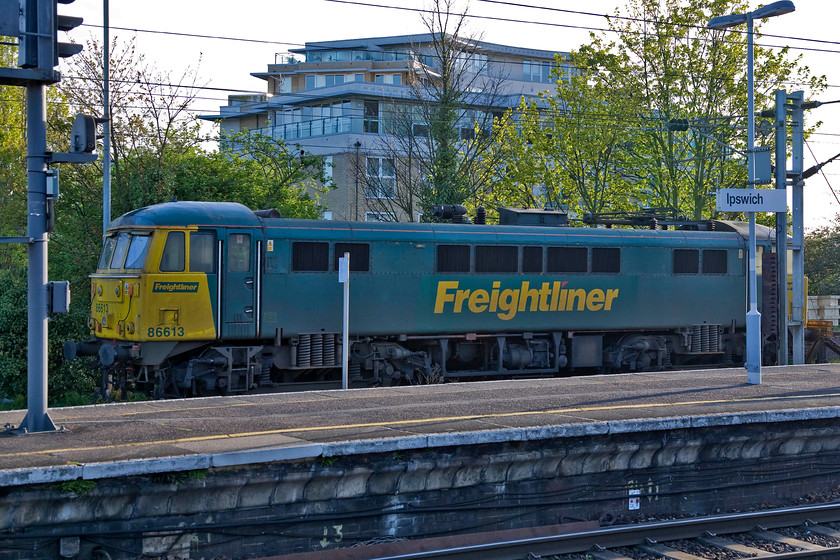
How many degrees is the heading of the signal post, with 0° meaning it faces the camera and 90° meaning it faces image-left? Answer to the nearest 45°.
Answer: approximately 270°

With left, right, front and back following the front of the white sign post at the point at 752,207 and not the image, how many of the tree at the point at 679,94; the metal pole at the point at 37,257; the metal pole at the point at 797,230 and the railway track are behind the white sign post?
2

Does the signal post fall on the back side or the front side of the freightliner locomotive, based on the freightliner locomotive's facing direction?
on the front side

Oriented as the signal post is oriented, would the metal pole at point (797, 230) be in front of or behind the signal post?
in front

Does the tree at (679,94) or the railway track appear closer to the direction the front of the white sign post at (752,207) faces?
the railway track

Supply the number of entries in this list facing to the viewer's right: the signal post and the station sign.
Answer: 1

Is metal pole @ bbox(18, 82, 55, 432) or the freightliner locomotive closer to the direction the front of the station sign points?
the metal pole

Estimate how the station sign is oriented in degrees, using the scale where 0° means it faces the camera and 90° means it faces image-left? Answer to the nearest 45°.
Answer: approximately 0°

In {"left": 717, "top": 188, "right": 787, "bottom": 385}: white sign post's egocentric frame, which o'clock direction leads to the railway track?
The railway track is roughly at 12 o'clock from the white sign post.

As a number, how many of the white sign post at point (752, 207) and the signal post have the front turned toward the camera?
1

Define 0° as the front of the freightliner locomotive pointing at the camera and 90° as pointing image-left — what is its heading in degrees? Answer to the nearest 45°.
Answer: approximately 45°

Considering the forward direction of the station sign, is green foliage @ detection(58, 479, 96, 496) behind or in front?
in front

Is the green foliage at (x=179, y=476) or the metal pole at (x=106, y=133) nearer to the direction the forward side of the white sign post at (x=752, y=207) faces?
the green foliage
